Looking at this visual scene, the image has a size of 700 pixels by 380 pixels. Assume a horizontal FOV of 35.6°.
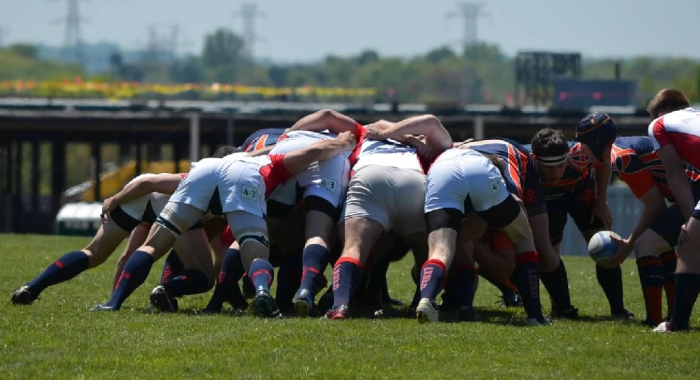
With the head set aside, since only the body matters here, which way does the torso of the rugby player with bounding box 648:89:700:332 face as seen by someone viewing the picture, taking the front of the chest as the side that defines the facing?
to the viewer's left

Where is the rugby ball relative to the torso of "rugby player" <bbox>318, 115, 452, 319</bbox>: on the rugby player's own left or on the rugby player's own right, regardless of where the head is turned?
on the rugby player's own right

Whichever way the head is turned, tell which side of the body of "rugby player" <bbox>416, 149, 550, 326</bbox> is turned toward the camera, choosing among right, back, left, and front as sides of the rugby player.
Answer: back

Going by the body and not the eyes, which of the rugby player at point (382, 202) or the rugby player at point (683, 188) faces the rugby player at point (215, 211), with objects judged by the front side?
the rugby player at point (683, 188)

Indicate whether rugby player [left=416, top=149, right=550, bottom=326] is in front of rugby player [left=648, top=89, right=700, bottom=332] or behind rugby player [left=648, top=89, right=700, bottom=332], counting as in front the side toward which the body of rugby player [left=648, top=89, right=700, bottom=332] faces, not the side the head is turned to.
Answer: in front

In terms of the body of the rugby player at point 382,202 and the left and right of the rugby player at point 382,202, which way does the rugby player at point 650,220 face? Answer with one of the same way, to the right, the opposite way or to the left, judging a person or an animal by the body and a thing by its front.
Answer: to the left

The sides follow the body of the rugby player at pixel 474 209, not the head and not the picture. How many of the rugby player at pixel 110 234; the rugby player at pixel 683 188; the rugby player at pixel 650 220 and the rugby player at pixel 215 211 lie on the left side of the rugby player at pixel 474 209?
2

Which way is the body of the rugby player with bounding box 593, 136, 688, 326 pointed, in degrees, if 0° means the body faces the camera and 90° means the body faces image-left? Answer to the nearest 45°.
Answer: approximately 90°

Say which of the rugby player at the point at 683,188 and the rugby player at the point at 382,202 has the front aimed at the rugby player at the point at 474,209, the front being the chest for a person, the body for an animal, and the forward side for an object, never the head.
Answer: the rugby player at the point at 683,188

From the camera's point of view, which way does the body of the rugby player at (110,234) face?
to the viewer's right

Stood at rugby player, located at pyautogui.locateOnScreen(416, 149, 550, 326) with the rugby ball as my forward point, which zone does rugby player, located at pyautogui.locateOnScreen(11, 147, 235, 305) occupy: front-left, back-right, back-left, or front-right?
back-left

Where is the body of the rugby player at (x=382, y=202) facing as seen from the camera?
away from the camera

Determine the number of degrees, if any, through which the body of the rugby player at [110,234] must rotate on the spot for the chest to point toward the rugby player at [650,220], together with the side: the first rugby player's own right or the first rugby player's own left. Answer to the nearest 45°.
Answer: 0° — they already face them
